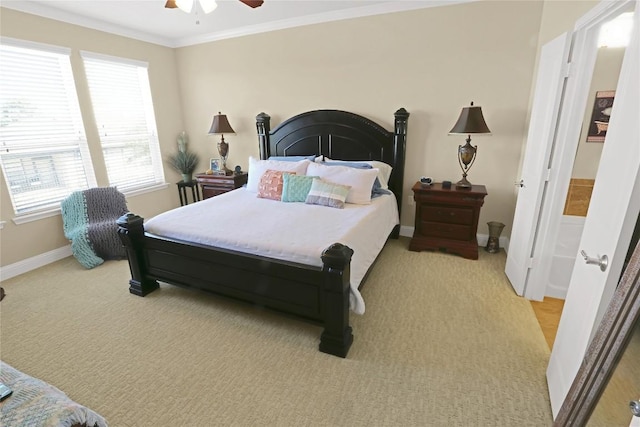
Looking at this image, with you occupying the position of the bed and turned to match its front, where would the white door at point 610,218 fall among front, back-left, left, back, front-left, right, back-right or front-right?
left

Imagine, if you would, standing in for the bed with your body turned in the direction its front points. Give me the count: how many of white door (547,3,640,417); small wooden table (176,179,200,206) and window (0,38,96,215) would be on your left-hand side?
1

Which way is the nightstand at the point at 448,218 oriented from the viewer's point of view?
toward the camera

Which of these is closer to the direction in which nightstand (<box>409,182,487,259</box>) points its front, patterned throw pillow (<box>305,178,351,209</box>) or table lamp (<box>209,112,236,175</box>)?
the patterned throw pillow

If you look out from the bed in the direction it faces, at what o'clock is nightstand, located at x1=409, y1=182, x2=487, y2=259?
The nightstand is roughly at 7 o'clock from the bed.

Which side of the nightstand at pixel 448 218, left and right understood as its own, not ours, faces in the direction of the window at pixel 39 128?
right

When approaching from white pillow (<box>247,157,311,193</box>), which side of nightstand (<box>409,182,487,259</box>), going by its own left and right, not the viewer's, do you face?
right

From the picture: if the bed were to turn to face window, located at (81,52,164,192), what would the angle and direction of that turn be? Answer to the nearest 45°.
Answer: approximately 90° to its right

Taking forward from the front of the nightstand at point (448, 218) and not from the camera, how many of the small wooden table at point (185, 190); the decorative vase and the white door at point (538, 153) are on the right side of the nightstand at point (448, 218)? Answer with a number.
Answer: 1

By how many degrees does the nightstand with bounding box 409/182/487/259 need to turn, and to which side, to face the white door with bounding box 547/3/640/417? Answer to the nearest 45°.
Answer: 0° — it already faces it

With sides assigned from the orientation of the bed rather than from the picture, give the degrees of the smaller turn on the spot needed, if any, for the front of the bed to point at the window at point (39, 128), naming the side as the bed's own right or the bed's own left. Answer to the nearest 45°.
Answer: approximately 90° to the bed's own right

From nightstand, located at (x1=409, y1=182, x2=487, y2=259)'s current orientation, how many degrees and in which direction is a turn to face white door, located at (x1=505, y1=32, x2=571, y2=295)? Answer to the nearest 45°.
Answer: approximately 45° to its left

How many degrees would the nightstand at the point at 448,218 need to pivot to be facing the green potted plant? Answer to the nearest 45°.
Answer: approximately 90° to its right

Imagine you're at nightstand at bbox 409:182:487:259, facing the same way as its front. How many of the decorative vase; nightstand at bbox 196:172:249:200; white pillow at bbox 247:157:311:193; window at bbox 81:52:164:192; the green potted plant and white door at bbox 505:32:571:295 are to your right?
4

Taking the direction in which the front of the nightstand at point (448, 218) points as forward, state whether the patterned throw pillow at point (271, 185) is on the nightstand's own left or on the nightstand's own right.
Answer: on the nightstand's own right

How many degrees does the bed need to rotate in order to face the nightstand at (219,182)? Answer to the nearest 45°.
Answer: approximately 135° to its right

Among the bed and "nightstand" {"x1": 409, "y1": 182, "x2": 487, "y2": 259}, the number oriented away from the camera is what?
0
